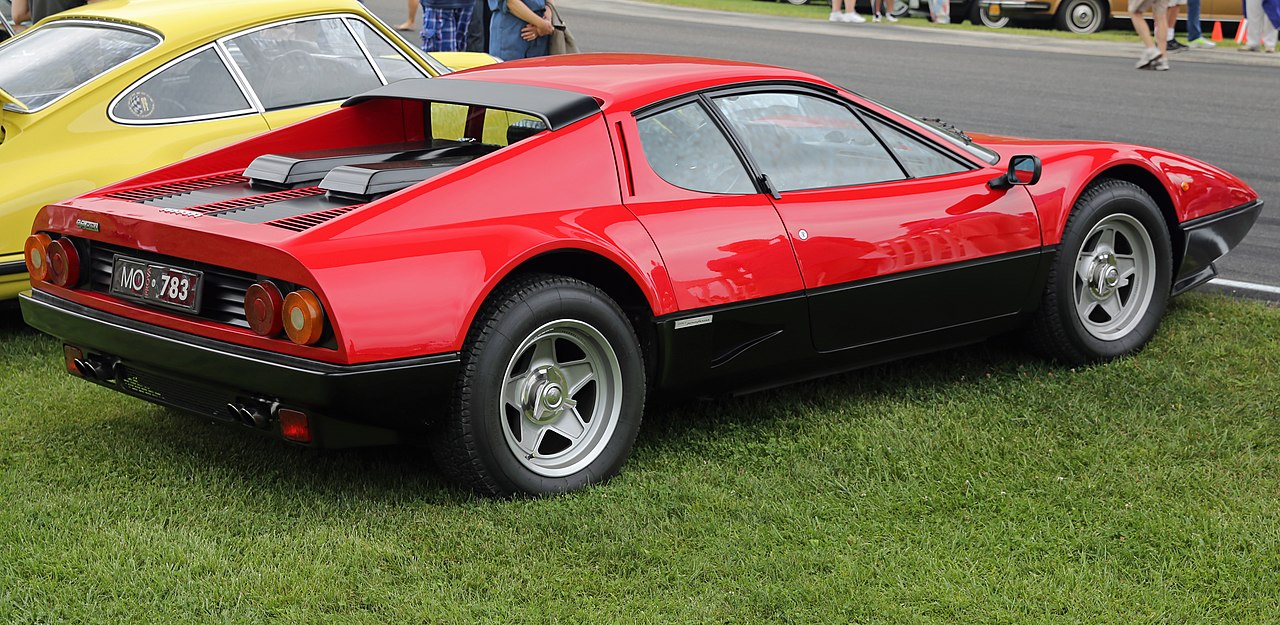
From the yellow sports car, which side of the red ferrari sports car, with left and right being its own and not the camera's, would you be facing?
left

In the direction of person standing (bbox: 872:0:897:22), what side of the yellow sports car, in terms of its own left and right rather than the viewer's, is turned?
front

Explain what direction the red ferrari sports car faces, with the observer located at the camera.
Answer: facing away from the viewer and to the right of the viewer

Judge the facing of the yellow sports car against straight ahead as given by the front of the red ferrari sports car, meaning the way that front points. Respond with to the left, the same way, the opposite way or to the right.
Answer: the same way

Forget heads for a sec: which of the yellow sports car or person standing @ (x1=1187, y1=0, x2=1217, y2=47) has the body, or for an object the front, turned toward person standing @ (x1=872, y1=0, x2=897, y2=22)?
the yellow sports car

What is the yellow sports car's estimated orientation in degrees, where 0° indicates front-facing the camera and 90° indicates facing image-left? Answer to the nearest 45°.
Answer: approximately 225°

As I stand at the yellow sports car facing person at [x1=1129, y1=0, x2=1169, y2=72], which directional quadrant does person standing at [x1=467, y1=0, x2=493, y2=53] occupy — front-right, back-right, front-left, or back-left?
front-left

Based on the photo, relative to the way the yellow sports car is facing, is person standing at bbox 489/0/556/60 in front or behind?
in front

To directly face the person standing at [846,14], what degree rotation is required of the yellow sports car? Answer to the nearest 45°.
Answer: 0° — it already faces them

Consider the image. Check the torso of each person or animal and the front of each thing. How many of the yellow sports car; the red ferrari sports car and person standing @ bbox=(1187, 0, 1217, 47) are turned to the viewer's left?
0

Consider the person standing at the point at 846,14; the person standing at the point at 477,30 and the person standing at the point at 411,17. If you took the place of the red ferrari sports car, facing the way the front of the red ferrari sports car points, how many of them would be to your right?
0

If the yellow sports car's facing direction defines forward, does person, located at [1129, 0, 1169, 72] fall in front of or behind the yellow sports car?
in front
